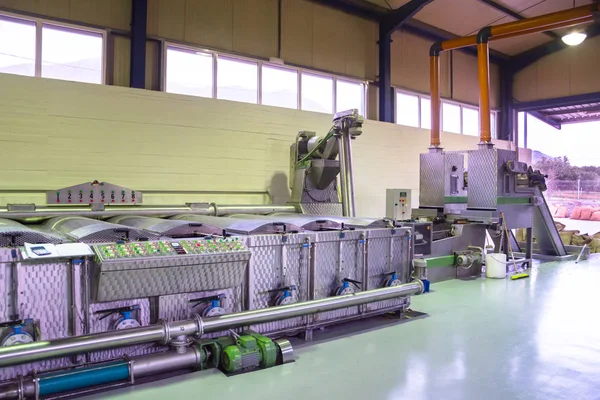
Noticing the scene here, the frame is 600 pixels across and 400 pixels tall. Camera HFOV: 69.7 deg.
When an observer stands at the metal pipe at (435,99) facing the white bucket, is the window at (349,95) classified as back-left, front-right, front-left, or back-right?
back-right

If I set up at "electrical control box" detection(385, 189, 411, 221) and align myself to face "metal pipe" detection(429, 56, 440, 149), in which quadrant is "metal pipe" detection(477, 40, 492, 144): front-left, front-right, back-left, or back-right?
front-right

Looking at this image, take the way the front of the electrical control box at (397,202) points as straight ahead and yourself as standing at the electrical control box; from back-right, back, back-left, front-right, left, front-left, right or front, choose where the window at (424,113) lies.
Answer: back-left

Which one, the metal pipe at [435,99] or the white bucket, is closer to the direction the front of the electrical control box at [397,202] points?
the white bucket

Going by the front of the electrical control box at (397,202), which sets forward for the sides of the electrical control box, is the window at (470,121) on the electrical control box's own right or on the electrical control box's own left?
on the electrical control box's own left

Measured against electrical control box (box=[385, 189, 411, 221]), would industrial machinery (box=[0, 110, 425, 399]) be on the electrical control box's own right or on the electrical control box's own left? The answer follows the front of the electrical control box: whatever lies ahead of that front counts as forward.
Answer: on the electrical control box's own right

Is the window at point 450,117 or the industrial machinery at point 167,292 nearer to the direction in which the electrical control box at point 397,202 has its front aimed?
the industrial machinery

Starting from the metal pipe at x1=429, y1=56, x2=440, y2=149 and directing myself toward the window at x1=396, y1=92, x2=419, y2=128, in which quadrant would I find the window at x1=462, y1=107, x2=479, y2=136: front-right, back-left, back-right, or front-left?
front-right

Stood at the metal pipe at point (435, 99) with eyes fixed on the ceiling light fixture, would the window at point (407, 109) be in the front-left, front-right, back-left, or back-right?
back-left

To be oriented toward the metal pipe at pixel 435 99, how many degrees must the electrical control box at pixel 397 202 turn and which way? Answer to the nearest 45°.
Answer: approximately 135° to its left

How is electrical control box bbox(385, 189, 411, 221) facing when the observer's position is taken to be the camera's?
facing the viewer and to the right of the viewer

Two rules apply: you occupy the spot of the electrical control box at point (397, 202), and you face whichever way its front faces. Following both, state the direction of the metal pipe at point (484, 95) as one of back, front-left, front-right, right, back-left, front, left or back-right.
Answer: left

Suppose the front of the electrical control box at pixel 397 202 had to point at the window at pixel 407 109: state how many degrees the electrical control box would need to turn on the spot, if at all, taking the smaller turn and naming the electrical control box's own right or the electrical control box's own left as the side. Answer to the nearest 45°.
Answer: approximately 135° to the electrical control box's own left

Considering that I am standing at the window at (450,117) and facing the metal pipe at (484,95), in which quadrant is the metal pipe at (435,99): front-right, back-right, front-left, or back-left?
front-right
